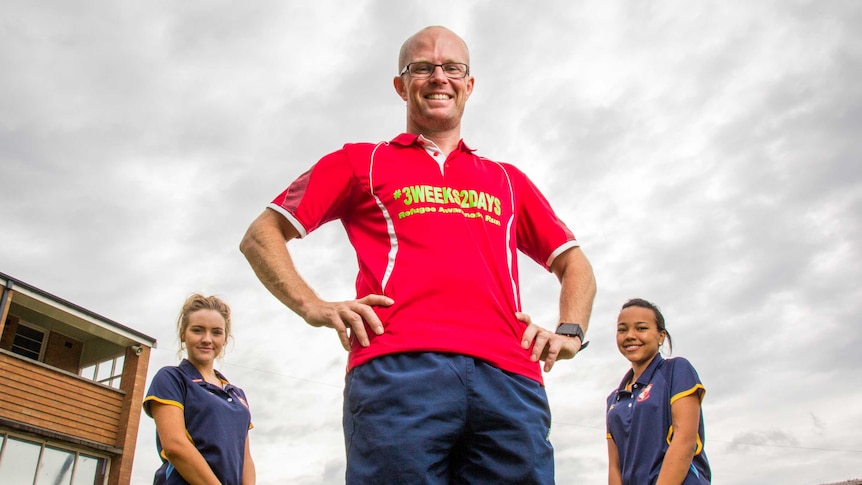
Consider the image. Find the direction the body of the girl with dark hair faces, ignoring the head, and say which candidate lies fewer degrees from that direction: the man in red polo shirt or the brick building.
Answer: the man in red polo shirt

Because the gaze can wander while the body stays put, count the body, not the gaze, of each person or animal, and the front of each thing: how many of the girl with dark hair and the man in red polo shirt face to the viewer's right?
0

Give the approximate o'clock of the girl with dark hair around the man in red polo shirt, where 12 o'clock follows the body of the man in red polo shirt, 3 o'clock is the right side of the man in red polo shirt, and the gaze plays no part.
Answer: The girl with dark hair is roughly at 7 o'clock from the man in red polo shirt.

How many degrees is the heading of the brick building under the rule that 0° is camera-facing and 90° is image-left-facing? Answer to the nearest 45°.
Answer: approximately 315°

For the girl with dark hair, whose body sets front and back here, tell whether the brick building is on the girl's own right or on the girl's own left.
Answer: on the girl's own right

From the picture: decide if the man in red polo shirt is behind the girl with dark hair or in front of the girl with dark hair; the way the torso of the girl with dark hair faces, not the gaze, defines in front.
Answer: in front

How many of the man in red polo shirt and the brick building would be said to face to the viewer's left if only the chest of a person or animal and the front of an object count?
0

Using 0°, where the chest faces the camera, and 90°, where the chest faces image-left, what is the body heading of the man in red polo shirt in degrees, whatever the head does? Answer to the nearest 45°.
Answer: approximately 0°

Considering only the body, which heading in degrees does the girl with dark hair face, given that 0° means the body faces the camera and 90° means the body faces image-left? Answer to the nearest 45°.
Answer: approximately 45°
